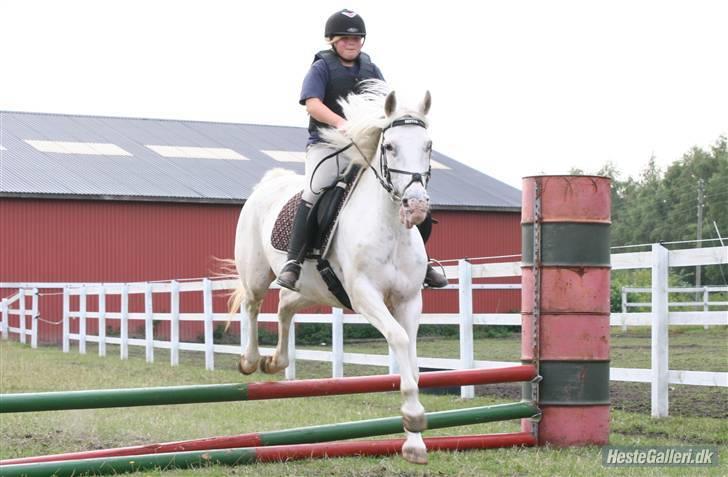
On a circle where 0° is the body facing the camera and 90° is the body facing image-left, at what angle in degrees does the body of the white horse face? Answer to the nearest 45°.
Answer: approximately 315°

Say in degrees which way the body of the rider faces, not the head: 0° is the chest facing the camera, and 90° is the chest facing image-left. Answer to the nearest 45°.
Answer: approximately 315°

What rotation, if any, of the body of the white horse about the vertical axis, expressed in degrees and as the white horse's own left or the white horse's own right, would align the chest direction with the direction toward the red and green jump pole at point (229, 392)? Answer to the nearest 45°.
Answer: approximately 135° to the white horse's own right

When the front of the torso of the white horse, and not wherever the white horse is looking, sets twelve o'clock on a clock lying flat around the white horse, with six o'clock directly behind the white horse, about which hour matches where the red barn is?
The red barn is roughly at 7 o'clock from the white horse.
